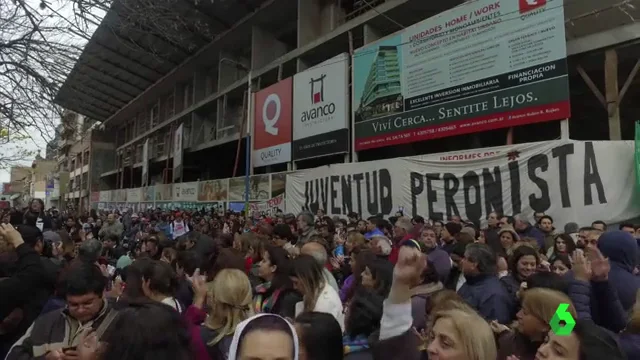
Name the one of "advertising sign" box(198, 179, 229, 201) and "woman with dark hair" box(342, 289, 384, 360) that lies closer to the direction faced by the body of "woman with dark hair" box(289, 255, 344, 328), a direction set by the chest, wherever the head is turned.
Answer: the advertising sign

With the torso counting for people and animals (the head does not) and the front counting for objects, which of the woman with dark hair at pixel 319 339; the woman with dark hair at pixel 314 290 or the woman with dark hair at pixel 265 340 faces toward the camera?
the woman with dark hair at pixel 265 340

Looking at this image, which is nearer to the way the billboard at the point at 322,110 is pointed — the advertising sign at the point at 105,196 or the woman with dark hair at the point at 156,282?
the woman with dark hair

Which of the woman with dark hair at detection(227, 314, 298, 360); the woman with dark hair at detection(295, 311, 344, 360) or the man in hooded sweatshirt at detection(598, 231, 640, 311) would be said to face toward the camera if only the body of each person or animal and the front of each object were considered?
the woman with dark hair at detection(227, 314, 298, 360)

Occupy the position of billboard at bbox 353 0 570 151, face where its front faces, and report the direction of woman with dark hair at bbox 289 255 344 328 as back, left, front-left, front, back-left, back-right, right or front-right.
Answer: front-left

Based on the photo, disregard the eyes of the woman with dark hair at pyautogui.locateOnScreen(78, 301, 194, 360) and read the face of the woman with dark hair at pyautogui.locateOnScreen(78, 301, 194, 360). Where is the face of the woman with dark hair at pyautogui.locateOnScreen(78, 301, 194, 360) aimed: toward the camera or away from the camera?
away from the camera

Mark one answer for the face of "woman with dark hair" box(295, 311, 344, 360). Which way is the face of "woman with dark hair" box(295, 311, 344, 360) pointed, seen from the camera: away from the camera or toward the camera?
away from the camera

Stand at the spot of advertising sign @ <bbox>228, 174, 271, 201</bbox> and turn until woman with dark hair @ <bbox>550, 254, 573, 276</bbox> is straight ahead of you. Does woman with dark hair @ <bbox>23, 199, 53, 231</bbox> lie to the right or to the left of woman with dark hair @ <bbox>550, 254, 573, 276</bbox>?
right

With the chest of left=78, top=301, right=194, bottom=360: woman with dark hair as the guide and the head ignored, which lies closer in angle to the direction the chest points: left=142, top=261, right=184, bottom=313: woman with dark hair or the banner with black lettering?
the woman with dark hair

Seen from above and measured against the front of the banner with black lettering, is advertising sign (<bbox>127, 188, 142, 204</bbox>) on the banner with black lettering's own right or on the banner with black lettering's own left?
on the banner with black lettering's own right

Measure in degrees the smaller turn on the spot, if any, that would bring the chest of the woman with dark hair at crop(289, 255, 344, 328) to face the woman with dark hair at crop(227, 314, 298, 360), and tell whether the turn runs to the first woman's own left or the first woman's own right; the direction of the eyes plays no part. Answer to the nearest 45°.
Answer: approximately 90° to the first woman's own left

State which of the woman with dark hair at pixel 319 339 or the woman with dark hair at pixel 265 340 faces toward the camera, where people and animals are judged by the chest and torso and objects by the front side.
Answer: the woman with dark hair at pixel 265 340

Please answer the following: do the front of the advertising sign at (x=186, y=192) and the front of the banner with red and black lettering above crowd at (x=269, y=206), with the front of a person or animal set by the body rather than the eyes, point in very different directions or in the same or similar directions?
same or similar directions

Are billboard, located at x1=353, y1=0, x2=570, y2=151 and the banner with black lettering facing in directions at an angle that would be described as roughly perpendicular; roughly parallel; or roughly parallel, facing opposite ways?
roughly parallel

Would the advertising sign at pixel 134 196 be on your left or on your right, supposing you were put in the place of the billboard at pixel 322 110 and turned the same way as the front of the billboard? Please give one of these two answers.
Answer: on your right
